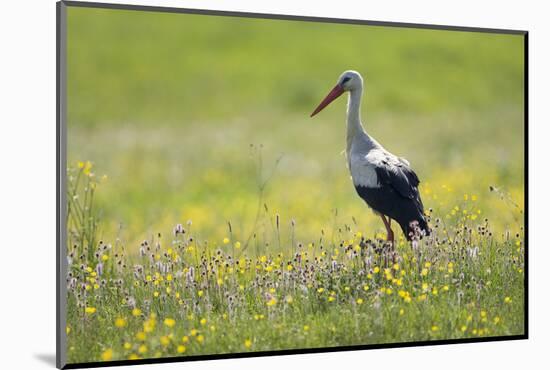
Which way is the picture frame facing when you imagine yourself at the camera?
facing the viewer and to the right of the viewer
